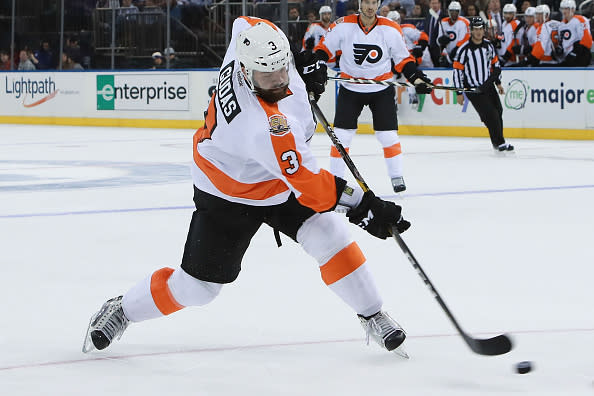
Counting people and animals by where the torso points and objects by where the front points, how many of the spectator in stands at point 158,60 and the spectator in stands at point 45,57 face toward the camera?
2

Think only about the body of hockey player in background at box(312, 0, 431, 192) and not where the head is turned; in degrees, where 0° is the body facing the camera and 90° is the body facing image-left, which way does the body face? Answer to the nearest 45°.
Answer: approximately 0°

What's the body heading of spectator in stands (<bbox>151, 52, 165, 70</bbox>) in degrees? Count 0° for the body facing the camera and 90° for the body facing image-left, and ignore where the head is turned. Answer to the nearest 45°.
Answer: approximately 0°

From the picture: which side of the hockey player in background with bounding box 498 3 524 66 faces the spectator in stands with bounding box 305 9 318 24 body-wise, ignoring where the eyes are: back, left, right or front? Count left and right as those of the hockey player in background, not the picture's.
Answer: right
